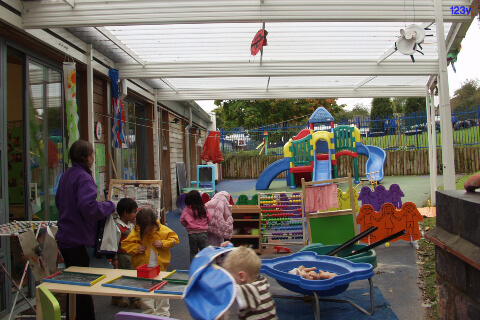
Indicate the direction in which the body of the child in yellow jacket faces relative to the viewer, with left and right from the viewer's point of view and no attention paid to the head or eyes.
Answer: facing the viewer

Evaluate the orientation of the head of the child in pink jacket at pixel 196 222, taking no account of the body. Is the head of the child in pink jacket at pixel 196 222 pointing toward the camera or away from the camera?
away from the camera

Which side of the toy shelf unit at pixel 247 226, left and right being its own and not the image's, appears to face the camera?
front

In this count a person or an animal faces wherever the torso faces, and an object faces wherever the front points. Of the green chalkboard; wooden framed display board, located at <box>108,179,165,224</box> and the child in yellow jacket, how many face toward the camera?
3

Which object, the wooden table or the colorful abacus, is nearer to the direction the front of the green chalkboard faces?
the wooden table

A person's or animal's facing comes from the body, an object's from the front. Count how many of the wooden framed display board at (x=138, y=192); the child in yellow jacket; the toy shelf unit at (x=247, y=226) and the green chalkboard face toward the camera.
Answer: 4

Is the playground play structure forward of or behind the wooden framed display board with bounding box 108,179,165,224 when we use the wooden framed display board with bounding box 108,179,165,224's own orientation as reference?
behind

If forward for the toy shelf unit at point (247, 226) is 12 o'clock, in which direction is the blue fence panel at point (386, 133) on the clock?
The blue fence panel is roughly at 7 o'clock from the toy shelf unit.

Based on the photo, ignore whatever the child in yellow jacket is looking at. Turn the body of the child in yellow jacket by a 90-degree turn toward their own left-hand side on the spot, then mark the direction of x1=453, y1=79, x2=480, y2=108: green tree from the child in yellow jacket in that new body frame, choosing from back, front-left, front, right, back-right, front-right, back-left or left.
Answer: front-left

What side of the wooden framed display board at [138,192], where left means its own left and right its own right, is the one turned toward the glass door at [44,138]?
front

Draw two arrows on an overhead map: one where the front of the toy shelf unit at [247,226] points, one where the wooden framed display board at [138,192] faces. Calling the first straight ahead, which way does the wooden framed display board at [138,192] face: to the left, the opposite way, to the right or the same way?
the same way

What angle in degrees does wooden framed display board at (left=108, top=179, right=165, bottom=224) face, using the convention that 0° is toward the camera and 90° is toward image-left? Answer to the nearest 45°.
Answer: approximately 0°

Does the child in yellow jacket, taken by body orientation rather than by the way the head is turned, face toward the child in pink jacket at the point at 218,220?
no

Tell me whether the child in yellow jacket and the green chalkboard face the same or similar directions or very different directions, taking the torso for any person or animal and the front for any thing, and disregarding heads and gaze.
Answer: same or similar directions

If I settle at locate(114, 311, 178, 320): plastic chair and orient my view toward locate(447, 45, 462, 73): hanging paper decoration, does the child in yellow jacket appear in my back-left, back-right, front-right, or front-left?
front-left

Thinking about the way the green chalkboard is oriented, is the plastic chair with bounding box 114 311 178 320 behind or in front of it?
in front

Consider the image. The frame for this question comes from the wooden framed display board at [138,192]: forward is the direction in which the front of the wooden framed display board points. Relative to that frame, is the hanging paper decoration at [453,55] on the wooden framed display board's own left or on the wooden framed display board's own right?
on the wooden framed display board's own left
